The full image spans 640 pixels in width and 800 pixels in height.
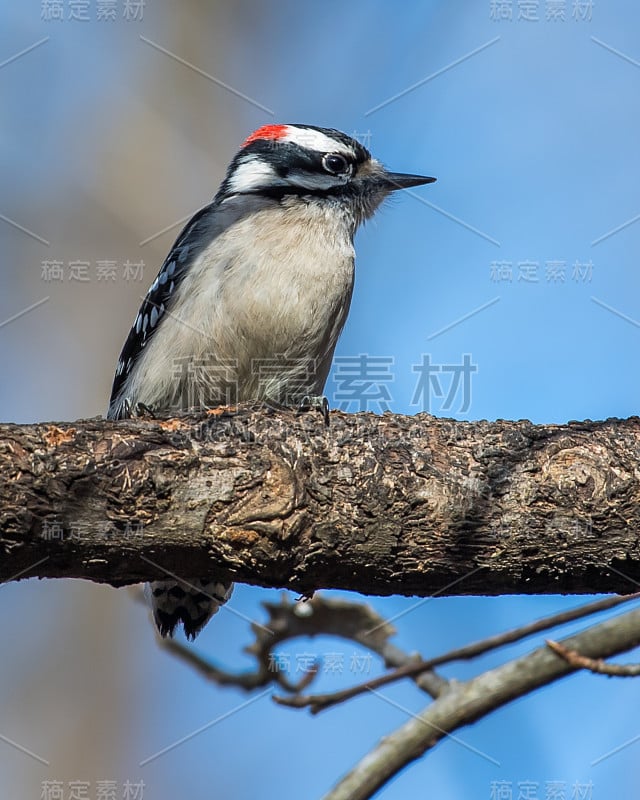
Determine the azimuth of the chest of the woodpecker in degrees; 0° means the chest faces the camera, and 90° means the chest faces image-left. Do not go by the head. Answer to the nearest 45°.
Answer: approximately 315°

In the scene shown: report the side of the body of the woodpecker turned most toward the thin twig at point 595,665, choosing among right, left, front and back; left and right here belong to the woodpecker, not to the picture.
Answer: front
